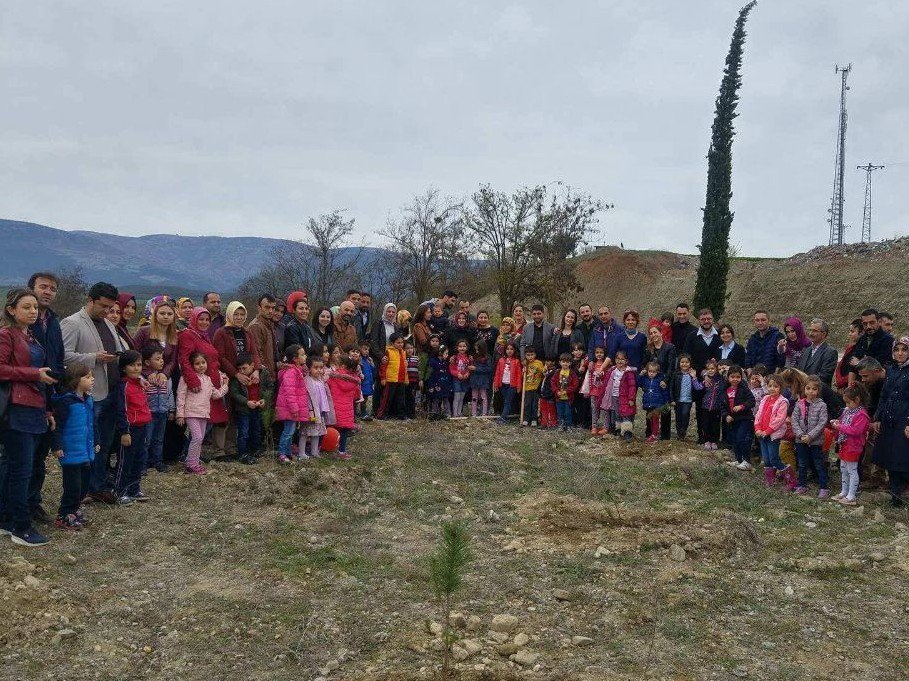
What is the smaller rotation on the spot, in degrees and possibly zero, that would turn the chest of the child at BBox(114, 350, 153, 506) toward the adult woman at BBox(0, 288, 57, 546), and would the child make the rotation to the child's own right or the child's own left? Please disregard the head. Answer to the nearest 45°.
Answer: approximately 90° to the child's own right

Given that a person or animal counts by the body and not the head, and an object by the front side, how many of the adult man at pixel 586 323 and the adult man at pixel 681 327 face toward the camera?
2

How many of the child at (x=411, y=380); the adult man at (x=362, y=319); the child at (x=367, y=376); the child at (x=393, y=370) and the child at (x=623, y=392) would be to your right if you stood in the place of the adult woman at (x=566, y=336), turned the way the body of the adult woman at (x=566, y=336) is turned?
4

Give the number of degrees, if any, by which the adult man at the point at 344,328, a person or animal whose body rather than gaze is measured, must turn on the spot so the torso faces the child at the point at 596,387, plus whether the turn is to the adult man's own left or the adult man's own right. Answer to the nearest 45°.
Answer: approximately 45° to the adult man's own left
